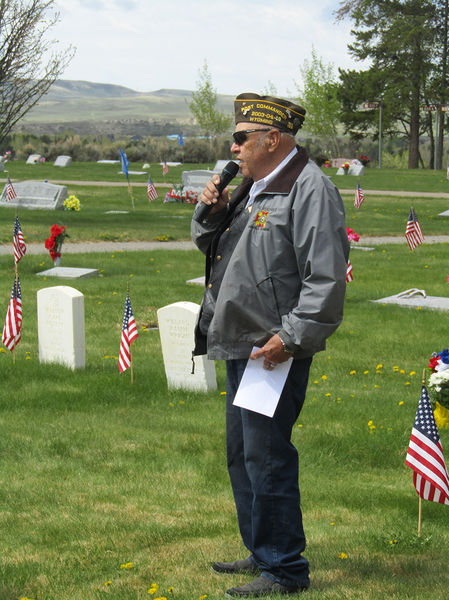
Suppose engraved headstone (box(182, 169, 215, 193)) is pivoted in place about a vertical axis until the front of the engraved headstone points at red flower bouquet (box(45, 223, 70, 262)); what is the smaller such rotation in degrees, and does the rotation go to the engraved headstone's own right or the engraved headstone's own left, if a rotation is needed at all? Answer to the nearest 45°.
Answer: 0° — it already faces it

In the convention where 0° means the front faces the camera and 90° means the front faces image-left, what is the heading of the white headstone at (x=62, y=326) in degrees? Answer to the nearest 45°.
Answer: approximately 45°

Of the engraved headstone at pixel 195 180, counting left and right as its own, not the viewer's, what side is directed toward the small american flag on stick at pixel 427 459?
front

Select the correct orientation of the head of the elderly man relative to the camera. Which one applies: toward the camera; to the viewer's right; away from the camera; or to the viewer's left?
to the viewer's left

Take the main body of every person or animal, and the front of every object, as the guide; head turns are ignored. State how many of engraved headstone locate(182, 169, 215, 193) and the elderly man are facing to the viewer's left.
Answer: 1

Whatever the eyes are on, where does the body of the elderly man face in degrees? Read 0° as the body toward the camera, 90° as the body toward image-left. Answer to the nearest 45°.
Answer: approximately 90°

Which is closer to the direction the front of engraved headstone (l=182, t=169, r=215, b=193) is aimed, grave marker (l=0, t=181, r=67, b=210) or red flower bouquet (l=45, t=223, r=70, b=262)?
the red flower bouquet

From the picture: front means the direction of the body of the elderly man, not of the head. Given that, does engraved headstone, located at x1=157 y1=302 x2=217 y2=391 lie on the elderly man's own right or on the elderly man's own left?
on the elderly man's own right

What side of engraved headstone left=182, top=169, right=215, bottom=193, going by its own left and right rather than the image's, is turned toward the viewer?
front

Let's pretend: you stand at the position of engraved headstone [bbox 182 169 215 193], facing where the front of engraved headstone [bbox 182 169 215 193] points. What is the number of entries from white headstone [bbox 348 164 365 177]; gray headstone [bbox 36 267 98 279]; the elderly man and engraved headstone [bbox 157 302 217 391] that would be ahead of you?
3

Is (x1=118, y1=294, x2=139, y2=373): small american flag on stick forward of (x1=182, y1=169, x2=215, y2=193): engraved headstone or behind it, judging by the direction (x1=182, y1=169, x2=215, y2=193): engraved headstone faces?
forward

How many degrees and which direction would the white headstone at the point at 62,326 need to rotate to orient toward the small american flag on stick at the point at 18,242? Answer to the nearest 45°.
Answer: approximately 135° to its right

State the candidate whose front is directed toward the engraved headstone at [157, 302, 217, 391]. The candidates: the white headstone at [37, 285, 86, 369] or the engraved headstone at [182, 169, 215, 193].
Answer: the engraved headstone at [182, 169, 215, 193]

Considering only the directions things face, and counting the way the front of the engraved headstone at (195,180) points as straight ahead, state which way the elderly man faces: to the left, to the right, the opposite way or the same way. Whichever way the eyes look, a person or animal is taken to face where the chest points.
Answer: to the right

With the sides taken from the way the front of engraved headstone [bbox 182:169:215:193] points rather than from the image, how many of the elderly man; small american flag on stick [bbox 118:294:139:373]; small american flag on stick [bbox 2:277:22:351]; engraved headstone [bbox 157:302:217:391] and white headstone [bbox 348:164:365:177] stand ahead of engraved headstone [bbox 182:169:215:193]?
4
